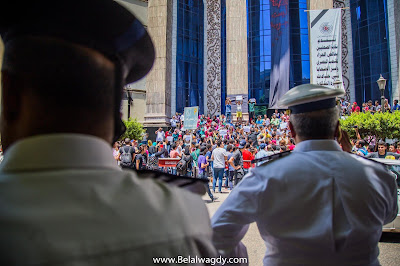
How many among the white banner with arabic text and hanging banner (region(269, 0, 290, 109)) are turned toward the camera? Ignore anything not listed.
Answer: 2

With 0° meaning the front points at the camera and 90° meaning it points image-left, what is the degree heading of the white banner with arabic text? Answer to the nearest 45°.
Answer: approximately 0°

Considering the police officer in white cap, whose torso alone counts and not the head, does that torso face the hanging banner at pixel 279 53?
yes

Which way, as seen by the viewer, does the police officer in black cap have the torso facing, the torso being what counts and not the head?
away from the camera

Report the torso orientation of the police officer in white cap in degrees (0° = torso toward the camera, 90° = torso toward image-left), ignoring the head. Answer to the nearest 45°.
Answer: approximately 180°

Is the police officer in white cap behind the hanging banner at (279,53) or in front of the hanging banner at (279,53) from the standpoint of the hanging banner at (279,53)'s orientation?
in front

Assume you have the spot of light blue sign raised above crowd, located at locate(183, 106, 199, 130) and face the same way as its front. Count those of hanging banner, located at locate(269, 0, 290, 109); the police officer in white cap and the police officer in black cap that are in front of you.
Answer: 2

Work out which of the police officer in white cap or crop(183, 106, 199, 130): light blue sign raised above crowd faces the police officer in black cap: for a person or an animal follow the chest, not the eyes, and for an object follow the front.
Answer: the light blue sign raised above crowd

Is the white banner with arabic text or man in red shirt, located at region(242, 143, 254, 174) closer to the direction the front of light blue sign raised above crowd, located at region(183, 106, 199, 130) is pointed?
the man in red shirt

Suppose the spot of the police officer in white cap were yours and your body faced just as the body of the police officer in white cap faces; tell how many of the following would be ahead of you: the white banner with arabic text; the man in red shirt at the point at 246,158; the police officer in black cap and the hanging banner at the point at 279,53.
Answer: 3

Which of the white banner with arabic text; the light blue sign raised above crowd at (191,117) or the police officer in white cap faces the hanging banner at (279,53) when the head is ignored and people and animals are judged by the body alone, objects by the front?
the police officer in white cap

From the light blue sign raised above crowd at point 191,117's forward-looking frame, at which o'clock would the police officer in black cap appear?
The police officer in black cap is roughly at 12 o'clock from the light blue sign raised above crowd.

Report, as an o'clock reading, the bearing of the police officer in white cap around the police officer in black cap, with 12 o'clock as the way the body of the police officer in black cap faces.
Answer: The police officer in white cap is roughly at 2 o'clock from the police officer in black cap.

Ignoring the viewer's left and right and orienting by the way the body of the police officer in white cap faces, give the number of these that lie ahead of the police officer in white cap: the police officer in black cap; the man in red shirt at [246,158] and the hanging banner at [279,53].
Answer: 2
